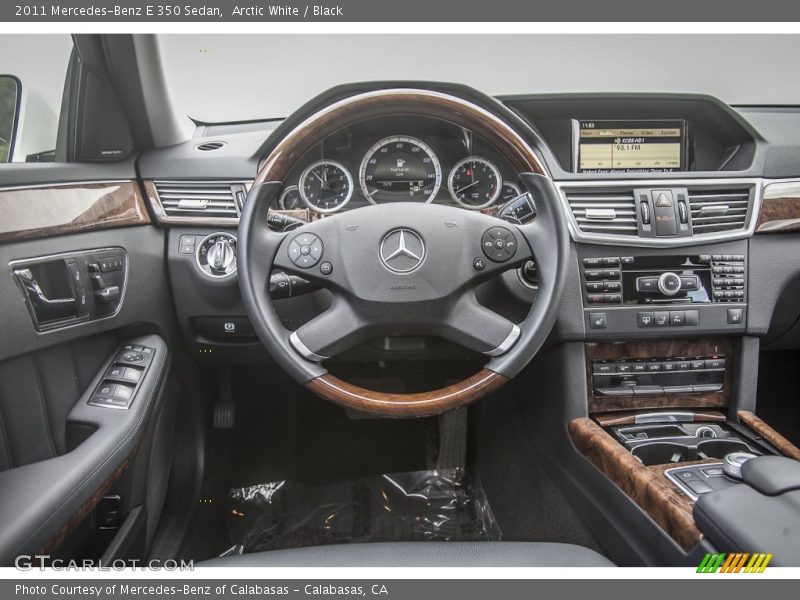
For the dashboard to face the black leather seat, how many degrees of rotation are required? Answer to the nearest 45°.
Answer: approximately 45° to its right

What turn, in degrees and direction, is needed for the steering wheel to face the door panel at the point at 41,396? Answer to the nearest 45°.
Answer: approximately 90° to its right

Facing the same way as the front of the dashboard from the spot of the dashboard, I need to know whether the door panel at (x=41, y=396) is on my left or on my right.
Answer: on my right

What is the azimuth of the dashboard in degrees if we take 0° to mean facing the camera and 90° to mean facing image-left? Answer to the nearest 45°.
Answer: approximately 0°
